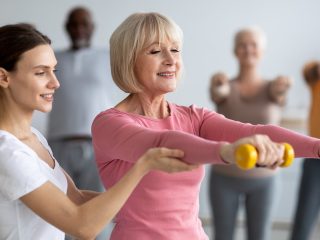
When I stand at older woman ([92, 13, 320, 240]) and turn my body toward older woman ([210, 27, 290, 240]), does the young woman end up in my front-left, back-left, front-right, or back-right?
back-left

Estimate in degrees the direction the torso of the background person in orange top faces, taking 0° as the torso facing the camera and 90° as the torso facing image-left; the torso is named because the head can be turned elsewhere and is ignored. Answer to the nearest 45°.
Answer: approximately 0°

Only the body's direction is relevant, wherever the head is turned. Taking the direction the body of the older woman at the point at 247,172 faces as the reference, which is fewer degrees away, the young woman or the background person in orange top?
the young woman

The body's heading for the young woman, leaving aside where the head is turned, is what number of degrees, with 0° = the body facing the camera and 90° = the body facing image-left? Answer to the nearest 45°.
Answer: approximately 270°

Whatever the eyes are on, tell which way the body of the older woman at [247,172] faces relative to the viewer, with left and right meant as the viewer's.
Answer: facing the viewer

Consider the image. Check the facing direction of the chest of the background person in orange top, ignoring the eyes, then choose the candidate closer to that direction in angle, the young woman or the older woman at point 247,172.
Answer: the young woman

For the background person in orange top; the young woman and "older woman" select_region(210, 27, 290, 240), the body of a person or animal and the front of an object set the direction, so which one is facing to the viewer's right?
the young woman

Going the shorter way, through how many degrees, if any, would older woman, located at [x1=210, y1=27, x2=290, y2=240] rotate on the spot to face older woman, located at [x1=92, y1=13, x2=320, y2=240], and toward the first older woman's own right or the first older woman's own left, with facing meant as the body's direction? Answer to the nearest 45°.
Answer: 0° — they already face them

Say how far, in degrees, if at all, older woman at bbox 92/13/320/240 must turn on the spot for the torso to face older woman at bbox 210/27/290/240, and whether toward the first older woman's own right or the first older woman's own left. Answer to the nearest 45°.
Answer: approximately 135° to the first older woman's own left

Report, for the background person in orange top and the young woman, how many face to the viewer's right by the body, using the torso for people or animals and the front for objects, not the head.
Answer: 1

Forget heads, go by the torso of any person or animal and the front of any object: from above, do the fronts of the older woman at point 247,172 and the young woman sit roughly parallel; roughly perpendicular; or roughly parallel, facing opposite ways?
roughly perpendicular

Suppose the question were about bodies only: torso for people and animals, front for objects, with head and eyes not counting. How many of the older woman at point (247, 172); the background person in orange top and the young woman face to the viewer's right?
1

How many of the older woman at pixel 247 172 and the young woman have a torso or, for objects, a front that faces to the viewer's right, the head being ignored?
1

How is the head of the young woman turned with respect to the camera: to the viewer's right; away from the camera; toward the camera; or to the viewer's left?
to the viewer's right

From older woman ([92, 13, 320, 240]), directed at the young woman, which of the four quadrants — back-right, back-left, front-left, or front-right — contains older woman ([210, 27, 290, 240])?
back-right

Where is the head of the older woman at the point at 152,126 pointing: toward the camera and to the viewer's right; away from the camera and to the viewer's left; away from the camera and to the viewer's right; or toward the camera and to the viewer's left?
toward the camera and to the viewer's right

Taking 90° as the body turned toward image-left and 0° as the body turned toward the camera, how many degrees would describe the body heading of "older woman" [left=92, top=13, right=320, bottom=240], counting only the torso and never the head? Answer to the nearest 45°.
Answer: approximately 315°
